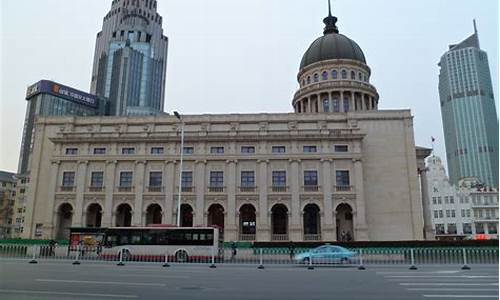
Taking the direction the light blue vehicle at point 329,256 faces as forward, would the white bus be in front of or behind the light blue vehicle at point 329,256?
in front

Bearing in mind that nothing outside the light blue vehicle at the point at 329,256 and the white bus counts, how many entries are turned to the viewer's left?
2

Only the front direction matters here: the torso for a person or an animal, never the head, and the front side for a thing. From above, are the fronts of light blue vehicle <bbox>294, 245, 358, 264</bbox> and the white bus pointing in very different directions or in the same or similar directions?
same or similar directions

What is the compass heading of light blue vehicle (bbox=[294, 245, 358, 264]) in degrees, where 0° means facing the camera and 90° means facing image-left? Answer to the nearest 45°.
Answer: approximately 90°

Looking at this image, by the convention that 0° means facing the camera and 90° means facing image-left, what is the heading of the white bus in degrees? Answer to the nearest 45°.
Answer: approximately 90°

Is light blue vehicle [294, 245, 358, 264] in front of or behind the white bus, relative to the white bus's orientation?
behind
